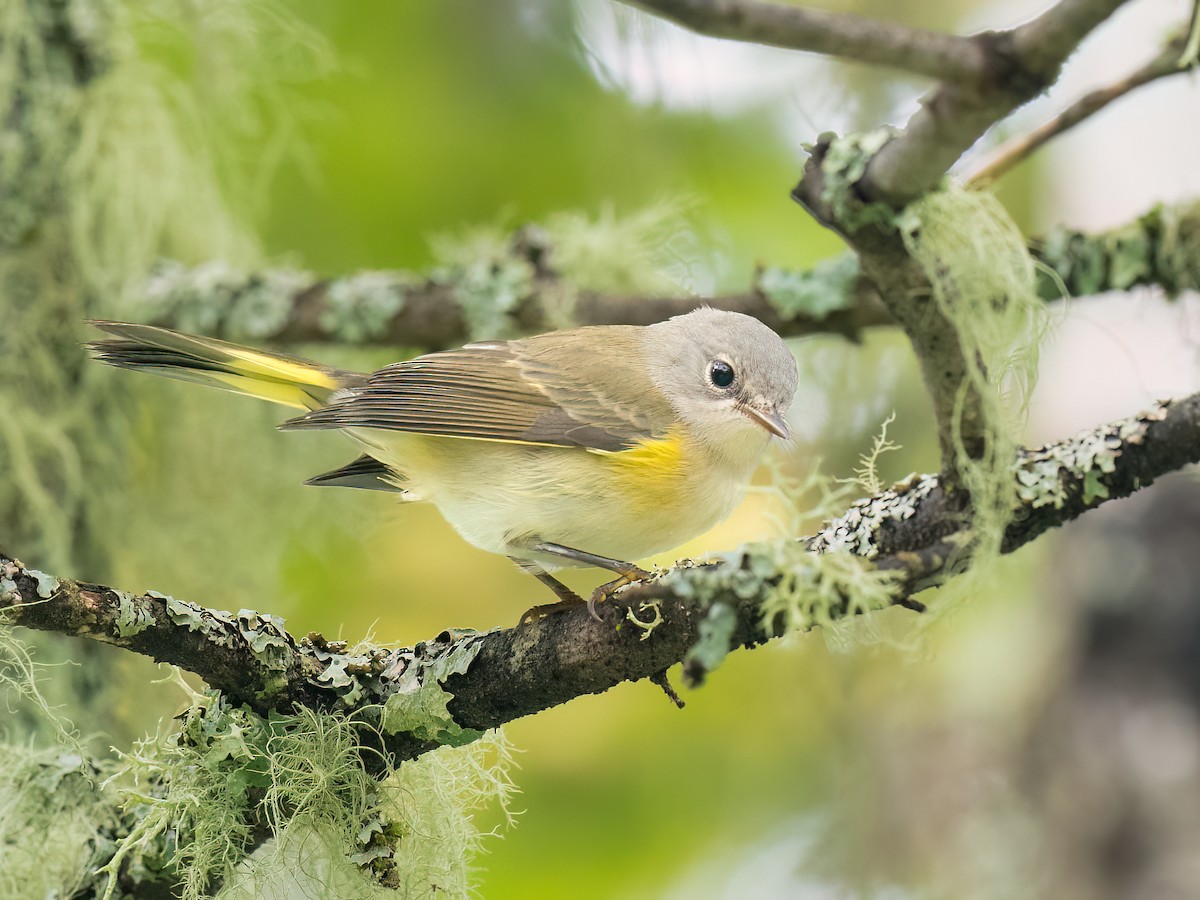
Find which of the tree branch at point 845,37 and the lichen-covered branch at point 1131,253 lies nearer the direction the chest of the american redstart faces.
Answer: the lichen-covered branch

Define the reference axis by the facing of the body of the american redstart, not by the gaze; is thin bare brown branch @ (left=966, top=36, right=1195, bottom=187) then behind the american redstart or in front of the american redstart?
in front

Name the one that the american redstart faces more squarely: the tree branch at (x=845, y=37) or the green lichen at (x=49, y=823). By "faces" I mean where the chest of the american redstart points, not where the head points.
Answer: the tree branch

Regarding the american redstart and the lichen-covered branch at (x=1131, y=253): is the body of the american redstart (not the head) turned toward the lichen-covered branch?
no

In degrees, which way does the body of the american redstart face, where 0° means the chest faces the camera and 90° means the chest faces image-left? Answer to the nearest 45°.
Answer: approximately 270°
